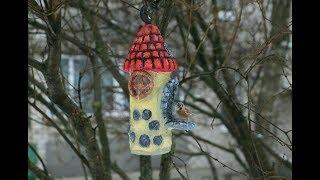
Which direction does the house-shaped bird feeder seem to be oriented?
to the viewer's right
